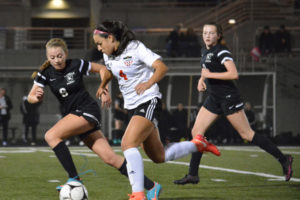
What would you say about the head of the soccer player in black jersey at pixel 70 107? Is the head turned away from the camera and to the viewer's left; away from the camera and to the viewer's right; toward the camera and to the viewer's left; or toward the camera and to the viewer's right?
toward the camera and to the viewer's right

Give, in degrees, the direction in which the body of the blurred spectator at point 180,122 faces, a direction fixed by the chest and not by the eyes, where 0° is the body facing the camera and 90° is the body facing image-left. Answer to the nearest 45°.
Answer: approximately 0°

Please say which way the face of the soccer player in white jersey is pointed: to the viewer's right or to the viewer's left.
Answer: to the viewer's left

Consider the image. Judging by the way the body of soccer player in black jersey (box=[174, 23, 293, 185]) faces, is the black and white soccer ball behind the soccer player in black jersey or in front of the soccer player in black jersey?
in front
